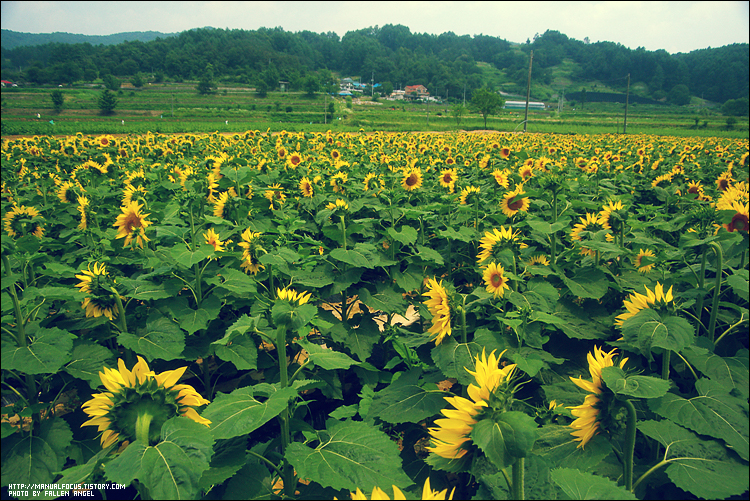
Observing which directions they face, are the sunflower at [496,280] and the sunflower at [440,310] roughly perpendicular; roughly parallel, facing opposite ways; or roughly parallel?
roughly perpendicular

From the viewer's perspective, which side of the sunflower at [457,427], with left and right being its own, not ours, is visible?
left

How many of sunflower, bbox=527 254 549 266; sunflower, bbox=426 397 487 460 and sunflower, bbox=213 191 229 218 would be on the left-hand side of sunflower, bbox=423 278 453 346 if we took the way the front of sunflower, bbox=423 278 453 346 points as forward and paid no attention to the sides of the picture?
1

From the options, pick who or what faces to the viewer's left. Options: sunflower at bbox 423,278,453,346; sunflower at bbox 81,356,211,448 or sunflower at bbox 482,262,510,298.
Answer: sunflower at bbox 423,278,453,346

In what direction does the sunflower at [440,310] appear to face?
to the viewer's left

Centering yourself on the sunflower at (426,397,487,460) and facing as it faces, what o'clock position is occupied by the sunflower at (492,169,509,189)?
the sunflower at (492,169,509,189) is roughly at 3 o'clock from the sunflower at (426,397,487,460).

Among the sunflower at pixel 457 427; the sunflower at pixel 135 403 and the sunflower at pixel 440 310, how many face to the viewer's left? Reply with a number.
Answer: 2

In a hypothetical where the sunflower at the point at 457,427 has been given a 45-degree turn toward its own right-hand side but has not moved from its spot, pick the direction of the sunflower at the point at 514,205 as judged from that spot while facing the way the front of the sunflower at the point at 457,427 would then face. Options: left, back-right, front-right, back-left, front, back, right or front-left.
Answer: front-right

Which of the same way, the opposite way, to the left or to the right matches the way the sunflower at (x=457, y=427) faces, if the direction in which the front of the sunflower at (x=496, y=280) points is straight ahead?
to the right

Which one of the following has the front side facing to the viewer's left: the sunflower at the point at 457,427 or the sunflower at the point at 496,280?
the sunflower at the point at 457,427
